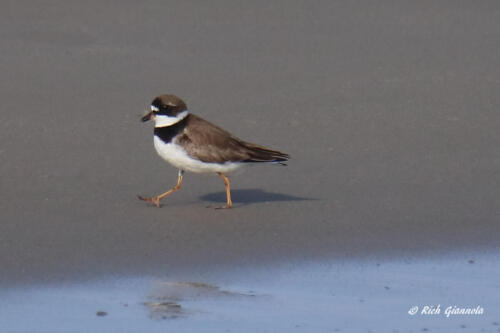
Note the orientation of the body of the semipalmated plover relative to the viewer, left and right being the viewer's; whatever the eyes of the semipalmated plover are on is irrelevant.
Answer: facing to the left of the viewer
